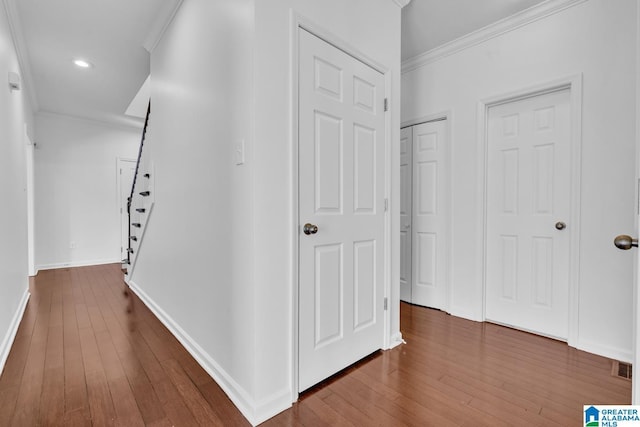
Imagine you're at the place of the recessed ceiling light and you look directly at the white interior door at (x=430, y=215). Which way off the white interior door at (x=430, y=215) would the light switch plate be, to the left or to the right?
right

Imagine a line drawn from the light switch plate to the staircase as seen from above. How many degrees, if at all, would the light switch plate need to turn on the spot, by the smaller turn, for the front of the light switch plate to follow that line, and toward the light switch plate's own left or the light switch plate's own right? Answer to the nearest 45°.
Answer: approximately 90° to the light switch plate's own right

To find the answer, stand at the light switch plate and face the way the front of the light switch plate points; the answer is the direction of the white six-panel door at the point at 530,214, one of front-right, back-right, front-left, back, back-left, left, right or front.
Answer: back-left

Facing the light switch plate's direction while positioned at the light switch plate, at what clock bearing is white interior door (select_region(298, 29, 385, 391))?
The white interior door is roughly at 7 o'clock from the light switch plate.

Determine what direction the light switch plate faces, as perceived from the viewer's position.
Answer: facing the viewer and to the left of the viewer

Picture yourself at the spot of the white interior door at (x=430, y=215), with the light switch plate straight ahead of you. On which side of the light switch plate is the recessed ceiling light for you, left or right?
right

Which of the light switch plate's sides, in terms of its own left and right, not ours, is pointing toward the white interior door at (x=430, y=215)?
back

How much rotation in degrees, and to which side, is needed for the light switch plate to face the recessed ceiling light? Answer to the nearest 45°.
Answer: approximately 90° to its right
